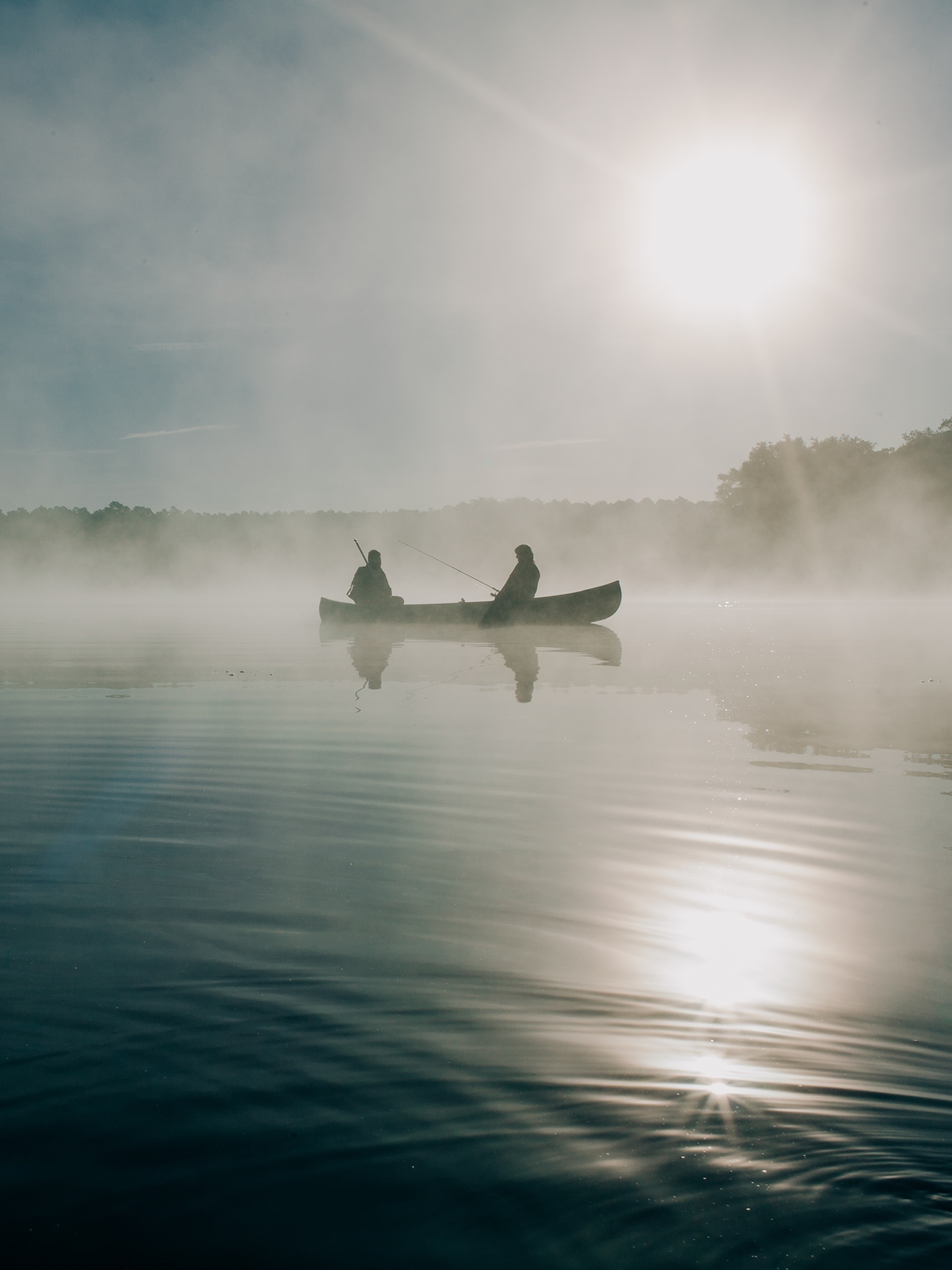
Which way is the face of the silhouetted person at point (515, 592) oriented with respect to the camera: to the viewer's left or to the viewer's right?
to the viewer's left

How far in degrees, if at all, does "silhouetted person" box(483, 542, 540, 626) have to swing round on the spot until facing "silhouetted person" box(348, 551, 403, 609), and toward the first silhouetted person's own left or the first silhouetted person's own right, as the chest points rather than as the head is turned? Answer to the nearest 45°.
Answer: approximately 45° to the first silhouetted person's own right

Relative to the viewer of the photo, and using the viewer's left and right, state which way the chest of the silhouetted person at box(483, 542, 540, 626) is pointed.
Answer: facing to the left of the viewer
